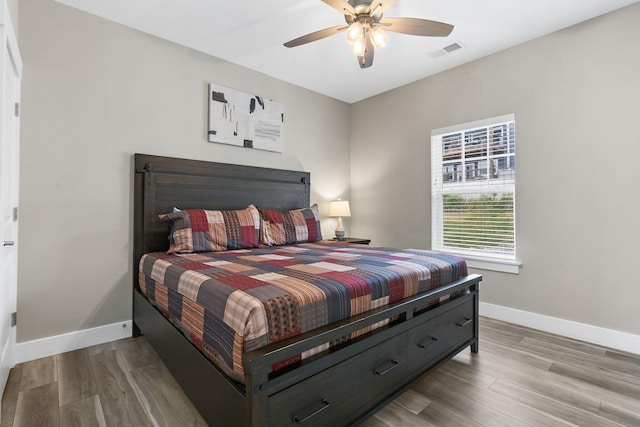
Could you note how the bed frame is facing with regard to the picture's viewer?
facing the viewer and to the right of the viewer

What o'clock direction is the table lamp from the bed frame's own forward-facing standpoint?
The table lamp is roughly at 8 o'clock from the bed frame.

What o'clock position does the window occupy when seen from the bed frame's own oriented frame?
The window is roughly at 9 o'clock from the bed frame.
